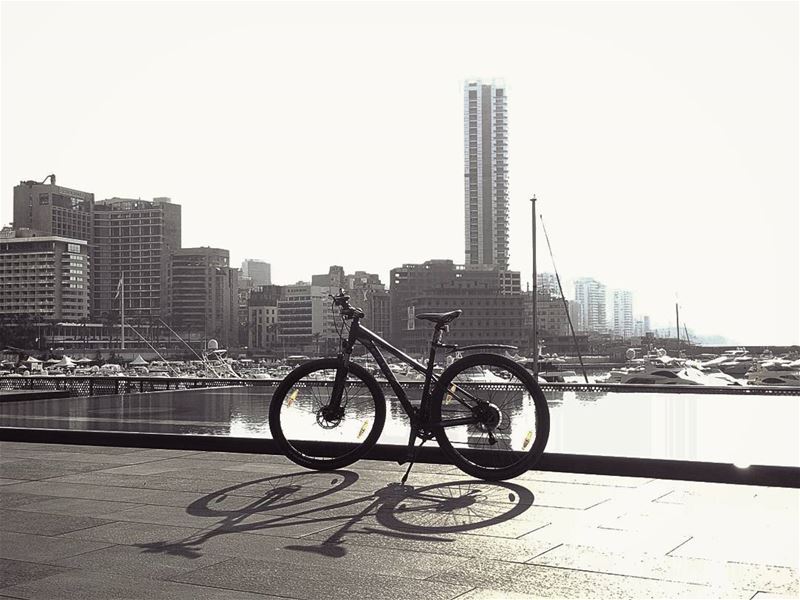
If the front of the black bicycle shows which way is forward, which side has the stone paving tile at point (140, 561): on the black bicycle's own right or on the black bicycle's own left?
on the black bicycle's own left

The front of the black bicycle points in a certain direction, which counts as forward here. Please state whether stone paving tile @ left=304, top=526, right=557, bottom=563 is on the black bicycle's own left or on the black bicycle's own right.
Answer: on the black bicycle's own left

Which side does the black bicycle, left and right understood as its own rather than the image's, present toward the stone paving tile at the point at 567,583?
left

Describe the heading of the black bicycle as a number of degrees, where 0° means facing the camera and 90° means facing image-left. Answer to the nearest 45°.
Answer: approximately 90°

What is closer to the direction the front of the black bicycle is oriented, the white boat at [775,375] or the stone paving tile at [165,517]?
the stone paving tile

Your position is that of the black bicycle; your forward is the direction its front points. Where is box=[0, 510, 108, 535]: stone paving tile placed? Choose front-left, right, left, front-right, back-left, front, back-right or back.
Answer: front-left

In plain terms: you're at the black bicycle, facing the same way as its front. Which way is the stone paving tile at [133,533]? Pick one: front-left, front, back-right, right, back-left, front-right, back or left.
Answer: front-left

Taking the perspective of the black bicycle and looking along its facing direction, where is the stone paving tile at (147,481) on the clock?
The stone paving tile is roughly at 12 o'clock from the black bicycle.

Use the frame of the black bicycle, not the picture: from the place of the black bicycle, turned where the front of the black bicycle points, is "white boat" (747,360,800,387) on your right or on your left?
on your right

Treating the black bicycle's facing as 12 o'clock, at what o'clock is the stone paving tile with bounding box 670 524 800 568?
The stone paving tile is roughly at 8 o'clock from the black bicycle.

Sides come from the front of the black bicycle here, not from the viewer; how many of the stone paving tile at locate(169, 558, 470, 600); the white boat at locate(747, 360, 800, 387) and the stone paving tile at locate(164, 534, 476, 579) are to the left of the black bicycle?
2

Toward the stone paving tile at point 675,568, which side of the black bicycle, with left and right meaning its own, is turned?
left
